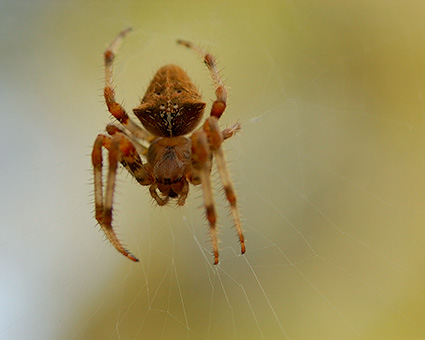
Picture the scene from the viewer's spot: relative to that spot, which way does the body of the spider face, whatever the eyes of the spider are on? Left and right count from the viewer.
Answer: facing the viewer
